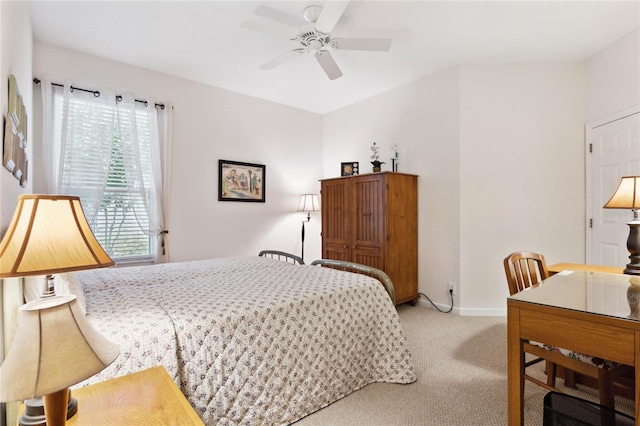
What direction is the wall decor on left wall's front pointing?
to the viewer's right

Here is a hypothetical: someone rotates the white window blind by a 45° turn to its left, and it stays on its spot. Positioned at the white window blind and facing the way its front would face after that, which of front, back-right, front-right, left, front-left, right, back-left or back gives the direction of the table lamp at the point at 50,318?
right

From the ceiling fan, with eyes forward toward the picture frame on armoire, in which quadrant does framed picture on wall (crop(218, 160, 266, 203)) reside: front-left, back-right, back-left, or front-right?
front-left

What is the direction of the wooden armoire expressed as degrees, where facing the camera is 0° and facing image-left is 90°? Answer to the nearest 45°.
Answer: approximately 45°

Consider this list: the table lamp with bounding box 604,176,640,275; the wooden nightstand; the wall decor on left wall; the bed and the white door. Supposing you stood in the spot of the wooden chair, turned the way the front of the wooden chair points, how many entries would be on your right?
3

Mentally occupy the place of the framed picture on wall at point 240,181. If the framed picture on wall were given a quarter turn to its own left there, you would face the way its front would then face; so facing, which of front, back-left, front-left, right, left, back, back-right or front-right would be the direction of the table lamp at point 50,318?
back-right

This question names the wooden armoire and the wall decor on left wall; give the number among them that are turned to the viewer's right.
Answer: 1

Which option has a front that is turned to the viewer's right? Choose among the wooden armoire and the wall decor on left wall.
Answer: the wall decor on left wall

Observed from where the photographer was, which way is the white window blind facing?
facing the viewer and to the right of the viewer

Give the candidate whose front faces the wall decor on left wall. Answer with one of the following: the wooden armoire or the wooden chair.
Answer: the wooden armoire

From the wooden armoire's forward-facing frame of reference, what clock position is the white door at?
The white door is roughly at 8 o'clock from the wooden armoire.
